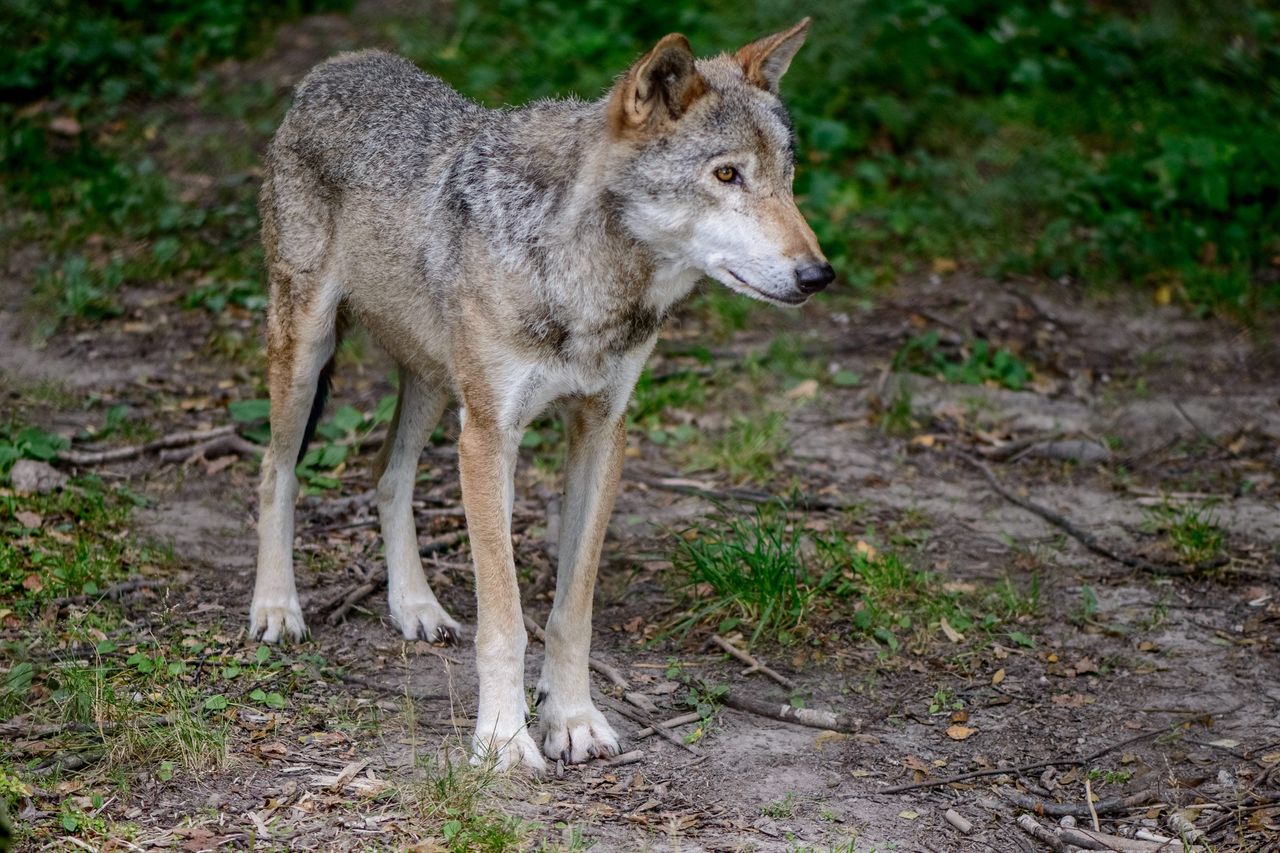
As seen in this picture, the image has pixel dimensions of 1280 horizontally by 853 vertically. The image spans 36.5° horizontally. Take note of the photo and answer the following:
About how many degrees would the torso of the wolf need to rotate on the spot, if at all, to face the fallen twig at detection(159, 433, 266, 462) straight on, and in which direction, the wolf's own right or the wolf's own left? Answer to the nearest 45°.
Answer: approximately 180°

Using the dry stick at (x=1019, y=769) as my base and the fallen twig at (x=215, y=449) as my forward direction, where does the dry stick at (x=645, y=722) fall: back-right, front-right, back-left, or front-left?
front-left

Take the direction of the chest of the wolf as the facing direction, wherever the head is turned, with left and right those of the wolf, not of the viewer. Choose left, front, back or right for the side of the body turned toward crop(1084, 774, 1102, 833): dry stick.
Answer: front

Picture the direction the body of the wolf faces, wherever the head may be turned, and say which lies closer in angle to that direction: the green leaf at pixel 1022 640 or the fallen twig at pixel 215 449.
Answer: the green leaf

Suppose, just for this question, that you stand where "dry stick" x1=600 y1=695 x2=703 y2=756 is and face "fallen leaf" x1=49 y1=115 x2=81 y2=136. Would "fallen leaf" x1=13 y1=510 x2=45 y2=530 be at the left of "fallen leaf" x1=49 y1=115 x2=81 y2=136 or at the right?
left

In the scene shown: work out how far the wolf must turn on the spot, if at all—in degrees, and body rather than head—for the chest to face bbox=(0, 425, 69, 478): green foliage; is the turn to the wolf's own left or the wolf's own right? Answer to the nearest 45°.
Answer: approximately 180°

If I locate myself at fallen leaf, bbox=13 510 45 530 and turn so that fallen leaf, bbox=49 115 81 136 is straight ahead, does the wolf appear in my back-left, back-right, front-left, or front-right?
back-right

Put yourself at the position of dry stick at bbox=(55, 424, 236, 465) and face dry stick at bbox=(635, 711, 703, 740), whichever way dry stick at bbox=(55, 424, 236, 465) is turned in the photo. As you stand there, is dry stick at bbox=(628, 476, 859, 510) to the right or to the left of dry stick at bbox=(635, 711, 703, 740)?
left

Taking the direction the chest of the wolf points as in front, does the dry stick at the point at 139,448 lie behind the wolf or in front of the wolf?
behind

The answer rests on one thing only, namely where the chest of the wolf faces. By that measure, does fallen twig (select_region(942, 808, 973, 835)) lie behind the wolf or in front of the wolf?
in front

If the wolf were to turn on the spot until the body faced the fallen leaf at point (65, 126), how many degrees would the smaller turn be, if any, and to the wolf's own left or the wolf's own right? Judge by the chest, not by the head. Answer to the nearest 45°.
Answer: approximately 180°

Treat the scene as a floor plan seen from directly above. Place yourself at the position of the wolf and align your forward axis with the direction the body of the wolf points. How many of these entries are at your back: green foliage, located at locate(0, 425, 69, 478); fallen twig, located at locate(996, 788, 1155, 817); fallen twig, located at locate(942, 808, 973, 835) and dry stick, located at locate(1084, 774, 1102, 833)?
1

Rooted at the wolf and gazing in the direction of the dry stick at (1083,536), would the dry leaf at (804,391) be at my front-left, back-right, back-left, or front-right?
front-left
